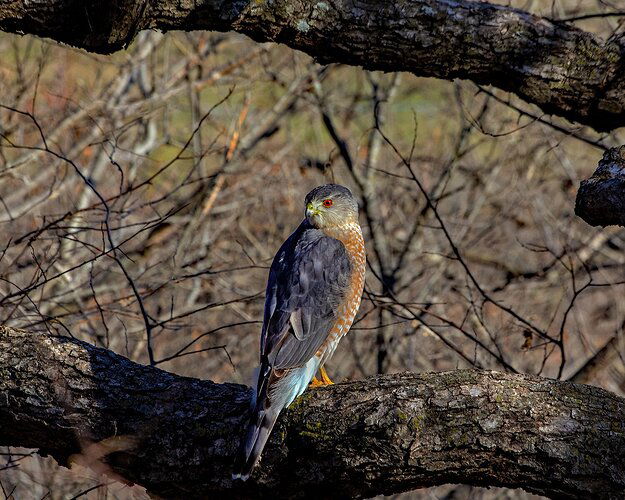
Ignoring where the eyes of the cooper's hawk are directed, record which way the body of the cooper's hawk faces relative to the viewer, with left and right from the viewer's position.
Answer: facing away from the viewer and to the right of the viewer

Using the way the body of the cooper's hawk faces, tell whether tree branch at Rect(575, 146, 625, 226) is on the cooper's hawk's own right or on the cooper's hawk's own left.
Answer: on the cooper's hawk's own right
